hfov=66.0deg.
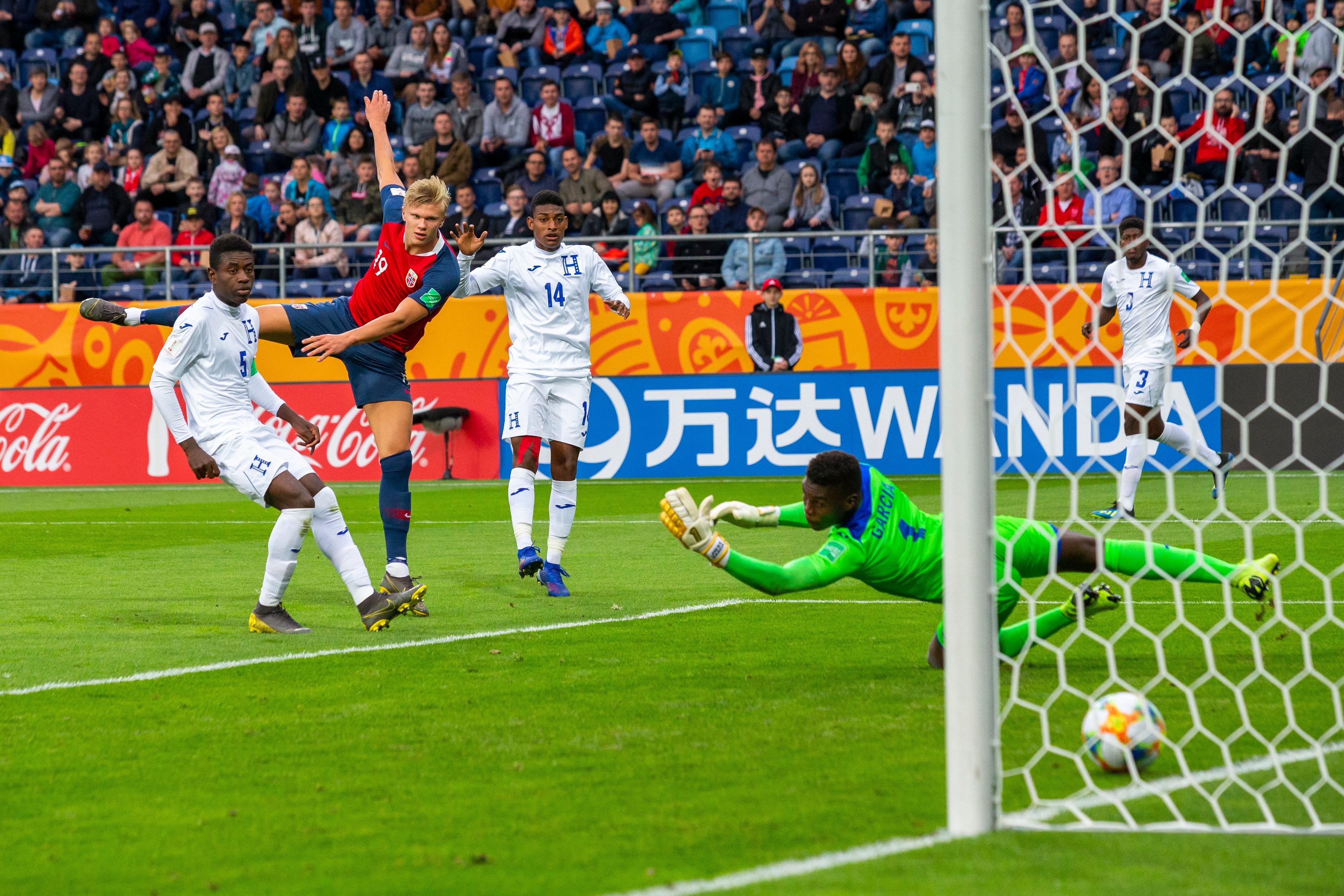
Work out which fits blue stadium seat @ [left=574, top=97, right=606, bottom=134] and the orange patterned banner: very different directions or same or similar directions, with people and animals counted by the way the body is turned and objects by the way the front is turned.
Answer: same or similar directions

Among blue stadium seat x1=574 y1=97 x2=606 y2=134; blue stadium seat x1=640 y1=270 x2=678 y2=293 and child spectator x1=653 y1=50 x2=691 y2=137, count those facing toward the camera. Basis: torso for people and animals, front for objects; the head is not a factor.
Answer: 3

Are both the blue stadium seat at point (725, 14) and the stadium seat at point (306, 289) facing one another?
no

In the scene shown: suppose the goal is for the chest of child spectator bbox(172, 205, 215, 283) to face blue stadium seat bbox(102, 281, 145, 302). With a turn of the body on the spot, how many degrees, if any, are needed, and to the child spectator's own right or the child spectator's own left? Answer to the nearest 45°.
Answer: approximately 90° to the child spectator's own right

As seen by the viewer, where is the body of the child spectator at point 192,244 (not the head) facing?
toward the camera

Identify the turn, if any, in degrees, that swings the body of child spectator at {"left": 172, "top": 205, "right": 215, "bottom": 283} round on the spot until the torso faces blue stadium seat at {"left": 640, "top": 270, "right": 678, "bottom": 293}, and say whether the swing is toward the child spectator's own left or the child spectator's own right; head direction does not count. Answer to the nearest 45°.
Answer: approximately 45° to the child spectator's own left

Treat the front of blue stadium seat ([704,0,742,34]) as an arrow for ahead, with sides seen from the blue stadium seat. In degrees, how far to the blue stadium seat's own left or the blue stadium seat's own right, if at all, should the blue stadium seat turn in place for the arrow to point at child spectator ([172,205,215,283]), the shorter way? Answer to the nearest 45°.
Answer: approximately 90° to the blue stadium seat's own right

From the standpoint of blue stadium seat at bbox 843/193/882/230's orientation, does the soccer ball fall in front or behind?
in front

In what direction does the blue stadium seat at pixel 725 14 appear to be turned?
toward the camera

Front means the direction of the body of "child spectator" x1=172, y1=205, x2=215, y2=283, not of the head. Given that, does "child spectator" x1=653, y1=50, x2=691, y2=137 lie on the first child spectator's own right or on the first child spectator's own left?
on the first child spectator's own left

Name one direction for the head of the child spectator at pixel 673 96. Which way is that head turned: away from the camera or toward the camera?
toward the camera

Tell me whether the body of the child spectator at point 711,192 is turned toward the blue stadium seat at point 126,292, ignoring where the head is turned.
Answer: no

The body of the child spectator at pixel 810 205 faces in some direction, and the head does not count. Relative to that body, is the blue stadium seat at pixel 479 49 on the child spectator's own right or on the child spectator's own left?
on the child spectator's own right

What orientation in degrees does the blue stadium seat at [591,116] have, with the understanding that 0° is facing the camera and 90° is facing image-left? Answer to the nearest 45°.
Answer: approximately 0°

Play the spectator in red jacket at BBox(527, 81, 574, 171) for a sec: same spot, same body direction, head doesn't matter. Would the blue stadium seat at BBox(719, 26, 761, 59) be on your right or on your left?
on your left

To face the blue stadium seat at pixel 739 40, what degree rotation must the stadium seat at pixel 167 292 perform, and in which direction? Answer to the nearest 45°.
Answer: approximately 90° to its left

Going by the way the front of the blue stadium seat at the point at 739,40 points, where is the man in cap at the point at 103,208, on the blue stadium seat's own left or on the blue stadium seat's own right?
on the blue stadium seat's own right

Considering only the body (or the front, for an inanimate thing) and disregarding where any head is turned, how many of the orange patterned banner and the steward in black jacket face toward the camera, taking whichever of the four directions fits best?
2
